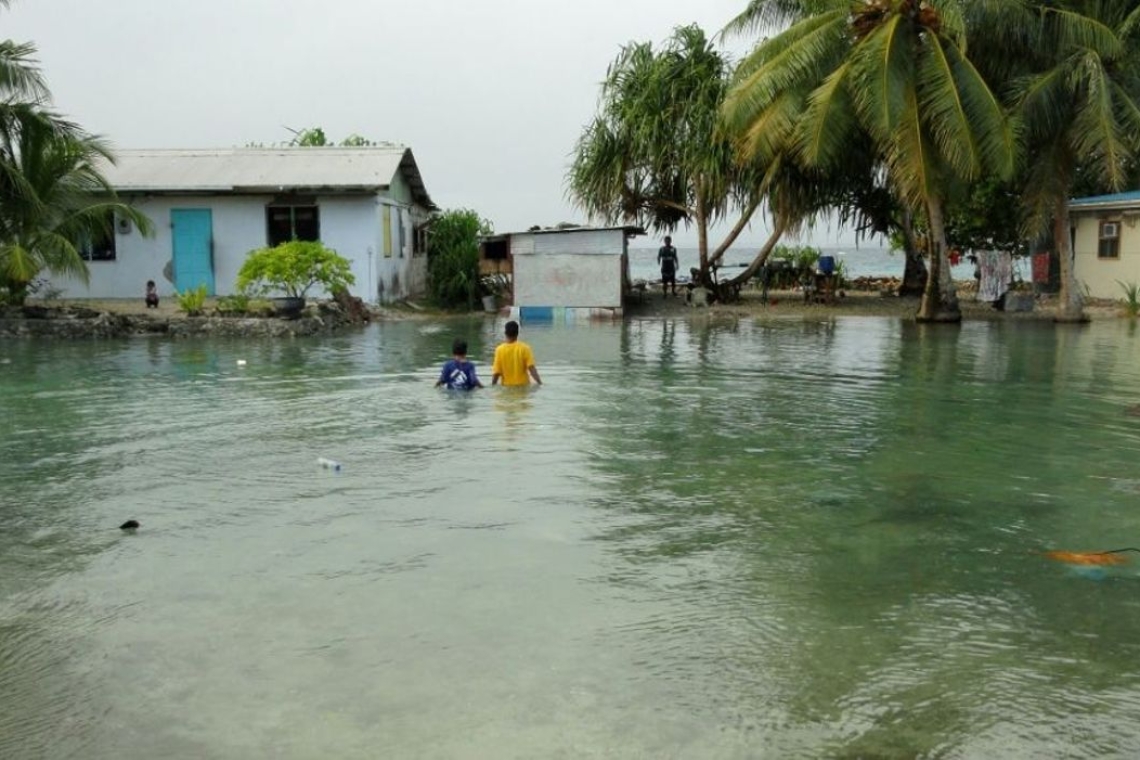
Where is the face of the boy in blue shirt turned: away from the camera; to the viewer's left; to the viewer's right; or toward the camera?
away from the camera

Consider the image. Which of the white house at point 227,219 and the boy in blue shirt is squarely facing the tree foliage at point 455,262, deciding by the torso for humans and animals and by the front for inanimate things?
the boy in blue shirt

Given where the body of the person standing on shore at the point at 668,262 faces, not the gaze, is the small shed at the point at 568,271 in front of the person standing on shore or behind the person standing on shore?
in front

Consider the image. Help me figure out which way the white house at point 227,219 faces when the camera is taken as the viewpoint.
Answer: facing the viewer

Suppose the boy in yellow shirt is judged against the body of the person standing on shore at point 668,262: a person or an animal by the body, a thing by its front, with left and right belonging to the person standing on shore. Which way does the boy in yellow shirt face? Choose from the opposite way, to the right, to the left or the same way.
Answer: the opposite way

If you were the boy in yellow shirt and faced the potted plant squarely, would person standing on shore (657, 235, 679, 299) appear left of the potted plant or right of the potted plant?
right

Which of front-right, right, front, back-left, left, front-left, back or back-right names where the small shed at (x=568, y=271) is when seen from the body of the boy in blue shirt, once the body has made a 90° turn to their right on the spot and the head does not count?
left

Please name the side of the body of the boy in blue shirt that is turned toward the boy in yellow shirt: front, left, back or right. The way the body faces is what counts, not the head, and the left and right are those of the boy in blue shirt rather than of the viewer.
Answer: right

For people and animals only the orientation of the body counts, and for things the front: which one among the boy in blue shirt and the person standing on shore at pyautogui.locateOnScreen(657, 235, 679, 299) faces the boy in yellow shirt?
the person standing on shore

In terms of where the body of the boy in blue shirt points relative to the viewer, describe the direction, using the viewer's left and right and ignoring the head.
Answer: facing away from the viewer

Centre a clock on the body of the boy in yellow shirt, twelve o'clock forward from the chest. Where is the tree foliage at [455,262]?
The tree foliage is roughly at 12 o'clock from the boy in yellow shirt.

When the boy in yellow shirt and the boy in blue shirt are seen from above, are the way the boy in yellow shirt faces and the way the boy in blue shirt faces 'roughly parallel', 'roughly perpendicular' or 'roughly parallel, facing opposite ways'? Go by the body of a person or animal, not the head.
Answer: roughly parallel

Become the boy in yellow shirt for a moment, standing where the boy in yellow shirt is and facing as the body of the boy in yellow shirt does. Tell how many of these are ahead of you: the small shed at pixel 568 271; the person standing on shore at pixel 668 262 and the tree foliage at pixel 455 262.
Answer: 3

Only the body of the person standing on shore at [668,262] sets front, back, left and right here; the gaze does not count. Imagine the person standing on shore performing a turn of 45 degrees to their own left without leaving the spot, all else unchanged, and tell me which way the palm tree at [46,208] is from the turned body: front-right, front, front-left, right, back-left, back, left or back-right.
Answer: right

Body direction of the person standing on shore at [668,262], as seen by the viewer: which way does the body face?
toward the camera

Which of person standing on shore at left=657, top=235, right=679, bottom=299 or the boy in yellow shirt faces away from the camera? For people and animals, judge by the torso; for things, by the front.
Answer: the boy in yellow shirt

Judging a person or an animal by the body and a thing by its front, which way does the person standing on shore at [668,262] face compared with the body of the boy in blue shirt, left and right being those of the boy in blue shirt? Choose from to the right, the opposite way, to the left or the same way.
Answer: the opposite way

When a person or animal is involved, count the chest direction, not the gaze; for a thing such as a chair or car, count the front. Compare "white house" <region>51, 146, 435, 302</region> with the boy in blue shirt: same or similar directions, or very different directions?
very different directions

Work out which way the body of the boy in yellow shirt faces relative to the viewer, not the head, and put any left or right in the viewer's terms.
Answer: facing away from the viewer

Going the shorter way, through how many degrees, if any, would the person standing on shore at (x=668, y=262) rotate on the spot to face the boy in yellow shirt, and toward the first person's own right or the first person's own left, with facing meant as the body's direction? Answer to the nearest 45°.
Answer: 0° — they already face them

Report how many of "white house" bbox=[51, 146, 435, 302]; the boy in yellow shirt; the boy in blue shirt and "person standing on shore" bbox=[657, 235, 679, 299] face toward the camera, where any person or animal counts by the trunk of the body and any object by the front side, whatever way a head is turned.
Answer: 2
